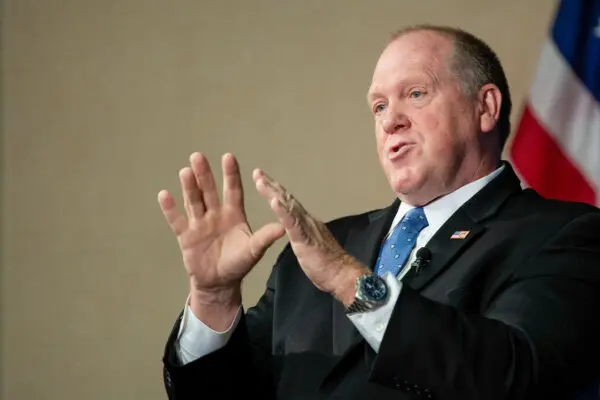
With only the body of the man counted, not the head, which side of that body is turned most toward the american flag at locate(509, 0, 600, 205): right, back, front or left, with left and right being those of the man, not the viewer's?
back

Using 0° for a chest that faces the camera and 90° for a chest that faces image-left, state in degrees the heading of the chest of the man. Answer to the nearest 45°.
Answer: approximately 45°
